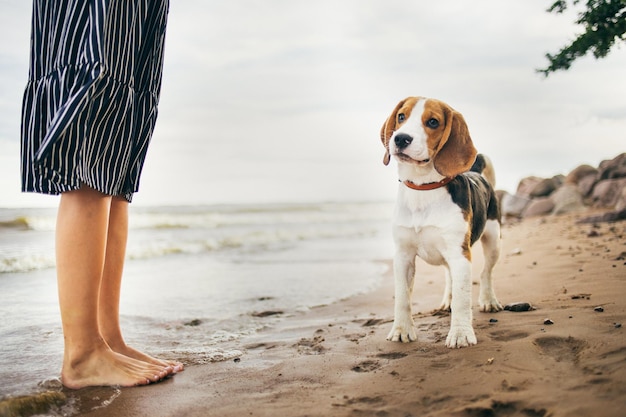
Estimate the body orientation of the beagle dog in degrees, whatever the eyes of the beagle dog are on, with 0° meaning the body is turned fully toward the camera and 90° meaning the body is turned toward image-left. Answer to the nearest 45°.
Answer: approximately 45°

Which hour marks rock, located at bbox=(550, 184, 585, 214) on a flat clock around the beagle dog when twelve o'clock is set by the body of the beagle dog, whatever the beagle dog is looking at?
The rock is roughly at 5 o'clock from the beagle dog.

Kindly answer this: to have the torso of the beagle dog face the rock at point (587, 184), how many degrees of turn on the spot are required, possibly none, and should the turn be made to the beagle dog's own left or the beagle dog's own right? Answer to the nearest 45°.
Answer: approximately 135° to the beagle dog's own right

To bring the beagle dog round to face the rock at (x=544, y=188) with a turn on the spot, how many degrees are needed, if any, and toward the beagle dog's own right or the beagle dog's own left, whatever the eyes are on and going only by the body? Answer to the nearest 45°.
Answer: approximately 135° to the beagle dog's own right

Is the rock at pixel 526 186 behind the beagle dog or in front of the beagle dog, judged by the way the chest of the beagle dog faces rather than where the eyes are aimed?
behind

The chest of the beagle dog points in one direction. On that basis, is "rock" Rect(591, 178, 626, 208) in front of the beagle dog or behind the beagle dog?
behind

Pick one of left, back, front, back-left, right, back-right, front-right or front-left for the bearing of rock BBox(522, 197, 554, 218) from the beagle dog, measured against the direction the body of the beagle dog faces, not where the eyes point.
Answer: back-right
